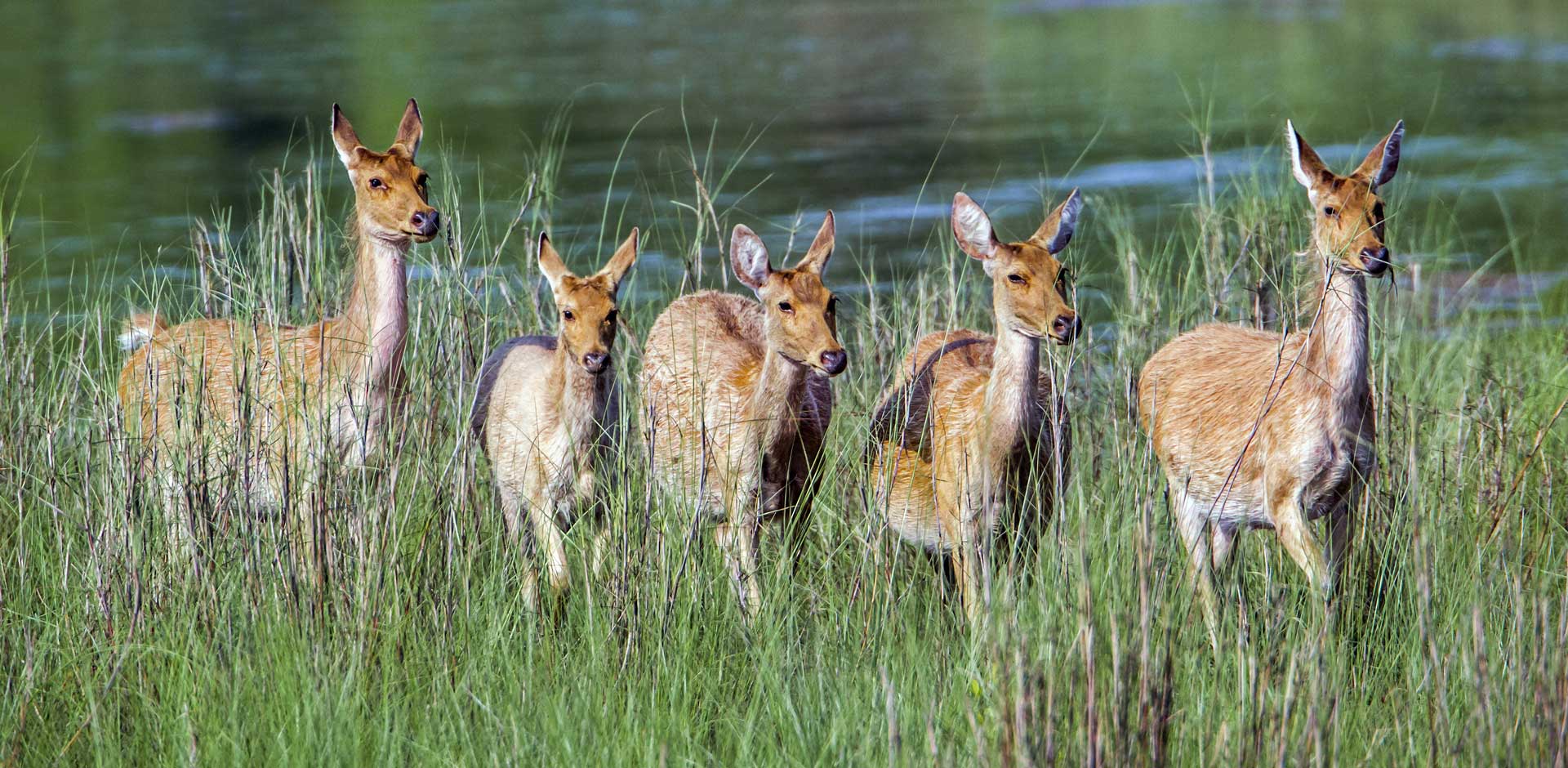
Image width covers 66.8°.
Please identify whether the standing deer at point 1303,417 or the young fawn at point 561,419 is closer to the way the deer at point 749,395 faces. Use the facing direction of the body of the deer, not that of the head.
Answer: the standing deer

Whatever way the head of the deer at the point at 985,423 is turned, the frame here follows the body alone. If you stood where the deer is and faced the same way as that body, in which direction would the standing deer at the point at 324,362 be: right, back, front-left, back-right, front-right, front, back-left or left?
back-right

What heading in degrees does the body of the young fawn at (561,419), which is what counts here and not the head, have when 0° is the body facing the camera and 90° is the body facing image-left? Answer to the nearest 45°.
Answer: approximately 315°

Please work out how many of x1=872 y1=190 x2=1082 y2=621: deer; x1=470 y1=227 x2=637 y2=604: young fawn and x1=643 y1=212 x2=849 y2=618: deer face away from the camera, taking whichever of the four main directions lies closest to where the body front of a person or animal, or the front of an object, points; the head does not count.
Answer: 0

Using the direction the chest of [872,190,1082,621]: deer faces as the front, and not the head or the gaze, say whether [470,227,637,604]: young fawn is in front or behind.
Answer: behind

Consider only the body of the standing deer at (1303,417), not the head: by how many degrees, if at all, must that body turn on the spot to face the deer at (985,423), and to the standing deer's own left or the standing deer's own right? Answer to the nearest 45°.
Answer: approximately 135° to the standing deer's own right

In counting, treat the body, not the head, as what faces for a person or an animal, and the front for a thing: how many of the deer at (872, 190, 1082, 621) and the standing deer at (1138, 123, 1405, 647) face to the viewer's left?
0

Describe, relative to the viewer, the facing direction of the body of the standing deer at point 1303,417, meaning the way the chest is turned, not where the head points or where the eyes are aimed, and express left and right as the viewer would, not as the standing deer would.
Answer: facing the viewer and to the right of the viewer
